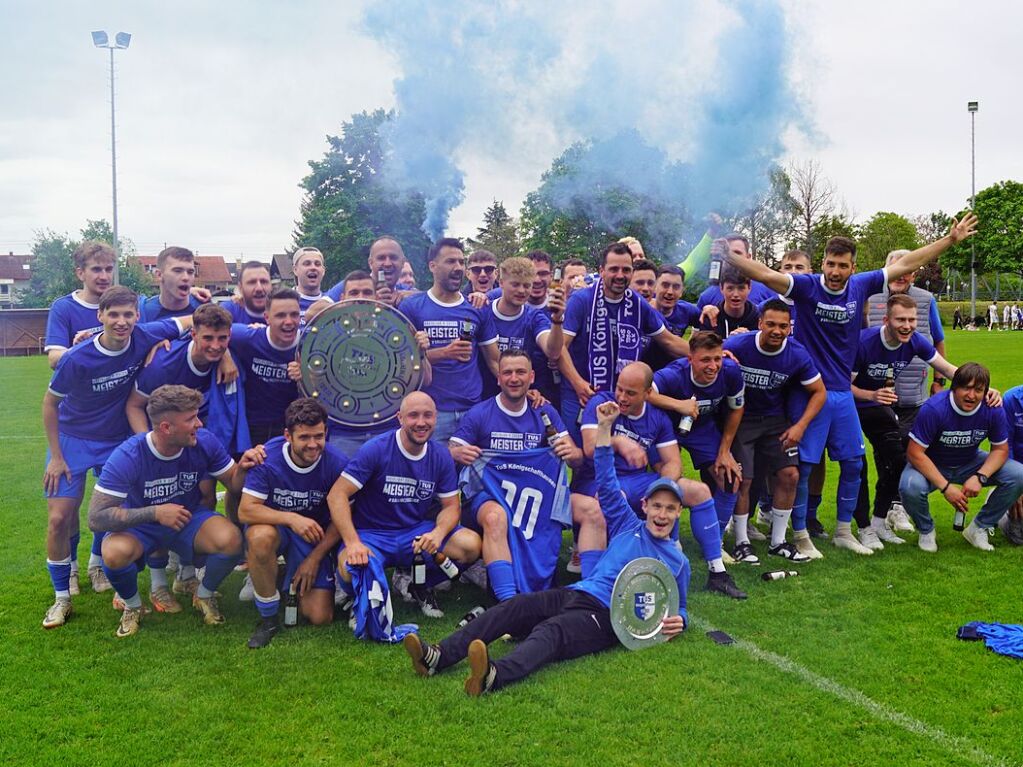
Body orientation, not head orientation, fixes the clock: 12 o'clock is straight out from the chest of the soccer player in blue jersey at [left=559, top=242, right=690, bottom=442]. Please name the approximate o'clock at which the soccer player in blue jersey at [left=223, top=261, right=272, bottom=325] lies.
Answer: the soccer player in blue jersey at [left=223, top=261, right=272, bottom=325] is roughly at 3 o'clock from the soccer player in blue jersey at [left=559, top=242, right=690, bottom=442].

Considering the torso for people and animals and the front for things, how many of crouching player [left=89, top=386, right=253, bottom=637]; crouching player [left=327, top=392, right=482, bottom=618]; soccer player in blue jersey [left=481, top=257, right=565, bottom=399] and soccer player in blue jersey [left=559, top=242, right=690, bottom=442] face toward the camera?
4

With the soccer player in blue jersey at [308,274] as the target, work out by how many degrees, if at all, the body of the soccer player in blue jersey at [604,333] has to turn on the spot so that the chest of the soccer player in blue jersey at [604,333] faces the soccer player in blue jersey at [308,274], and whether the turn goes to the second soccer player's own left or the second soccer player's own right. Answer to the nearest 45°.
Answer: approximately 90° to the second soccer player's own right

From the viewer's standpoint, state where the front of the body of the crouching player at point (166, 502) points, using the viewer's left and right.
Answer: facing the viewer

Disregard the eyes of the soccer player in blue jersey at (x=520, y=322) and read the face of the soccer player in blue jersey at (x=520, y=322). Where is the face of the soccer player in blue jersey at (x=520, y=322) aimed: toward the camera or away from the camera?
toward the camera

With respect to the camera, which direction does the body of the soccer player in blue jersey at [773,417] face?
toward the camera

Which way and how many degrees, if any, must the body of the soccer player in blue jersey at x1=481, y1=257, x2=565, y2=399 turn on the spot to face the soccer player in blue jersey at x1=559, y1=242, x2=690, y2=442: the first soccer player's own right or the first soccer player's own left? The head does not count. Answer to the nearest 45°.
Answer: approximately 90° to the first soccer player's own left

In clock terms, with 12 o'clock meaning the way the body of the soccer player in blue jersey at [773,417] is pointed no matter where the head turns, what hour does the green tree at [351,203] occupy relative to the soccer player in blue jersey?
The green tree is roughly at 5 o'clock from the soccer player in blue jersey.

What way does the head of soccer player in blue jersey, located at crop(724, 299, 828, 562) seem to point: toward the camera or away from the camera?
toward the camera

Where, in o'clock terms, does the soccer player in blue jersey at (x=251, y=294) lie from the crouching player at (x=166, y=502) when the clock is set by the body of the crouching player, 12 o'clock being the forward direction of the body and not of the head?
The soccer player in blue jersey is roughly at 7 o'clock from the crouching player.

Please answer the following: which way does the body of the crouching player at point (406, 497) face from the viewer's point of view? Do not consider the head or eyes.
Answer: toward the camera

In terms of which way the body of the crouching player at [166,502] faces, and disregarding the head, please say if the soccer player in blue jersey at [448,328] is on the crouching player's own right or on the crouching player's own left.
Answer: on the crouching player's own left

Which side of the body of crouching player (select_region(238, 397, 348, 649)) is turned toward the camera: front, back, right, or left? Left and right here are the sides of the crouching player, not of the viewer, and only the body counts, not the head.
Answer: front

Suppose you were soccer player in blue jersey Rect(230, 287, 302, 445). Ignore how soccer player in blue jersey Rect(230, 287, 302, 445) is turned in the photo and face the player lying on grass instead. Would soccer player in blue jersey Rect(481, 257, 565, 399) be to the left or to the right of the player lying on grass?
left
